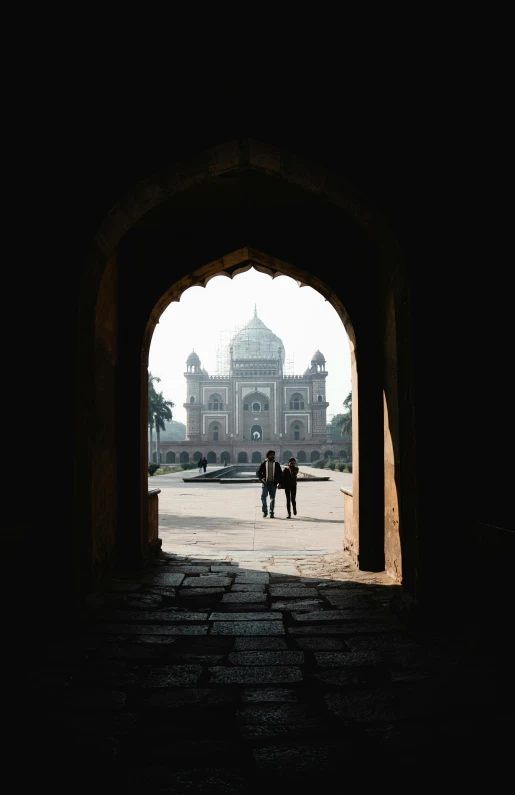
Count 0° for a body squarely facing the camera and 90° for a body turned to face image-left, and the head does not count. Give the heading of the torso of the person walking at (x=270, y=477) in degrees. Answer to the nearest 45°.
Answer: approximately 0°
